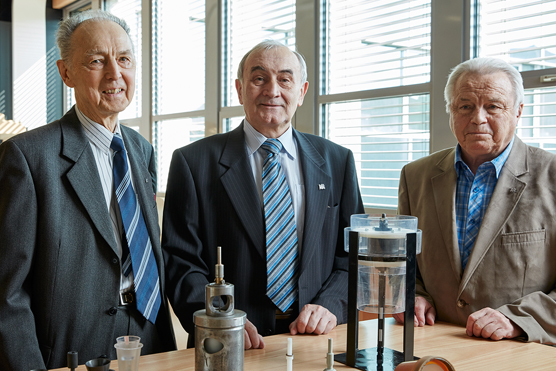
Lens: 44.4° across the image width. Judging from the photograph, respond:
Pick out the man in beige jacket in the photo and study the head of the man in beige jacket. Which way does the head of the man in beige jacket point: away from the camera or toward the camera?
toward the camera

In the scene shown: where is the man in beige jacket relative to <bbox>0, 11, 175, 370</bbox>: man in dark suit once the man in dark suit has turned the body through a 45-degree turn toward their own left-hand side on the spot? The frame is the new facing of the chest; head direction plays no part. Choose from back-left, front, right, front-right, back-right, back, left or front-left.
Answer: front

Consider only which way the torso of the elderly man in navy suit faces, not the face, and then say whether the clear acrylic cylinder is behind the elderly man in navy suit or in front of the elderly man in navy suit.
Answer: in front

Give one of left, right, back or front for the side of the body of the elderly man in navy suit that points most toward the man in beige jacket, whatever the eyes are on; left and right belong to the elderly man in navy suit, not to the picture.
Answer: left

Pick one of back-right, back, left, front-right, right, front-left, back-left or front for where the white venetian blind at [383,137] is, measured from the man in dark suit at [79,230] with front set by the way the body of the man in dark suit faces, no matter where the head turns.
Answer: left

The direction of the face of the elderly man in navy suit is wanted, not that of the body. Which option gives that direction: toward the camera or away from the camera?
toward the camera

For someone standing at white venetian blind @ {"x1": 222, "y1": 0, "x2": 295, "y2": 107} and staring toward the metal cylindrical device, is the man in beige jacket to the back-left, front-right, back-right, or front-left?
front-left

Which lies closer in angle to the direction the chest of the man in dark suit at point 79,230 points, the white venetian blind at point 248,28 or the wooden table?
the wooden table

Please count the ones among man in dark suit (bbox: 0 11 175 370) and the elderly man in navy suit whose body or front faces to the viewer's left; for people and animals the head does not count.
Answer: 0

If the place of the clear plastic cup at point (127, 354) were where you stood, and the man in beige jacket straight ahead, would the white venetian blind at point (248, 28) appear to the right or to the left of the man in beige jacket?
left

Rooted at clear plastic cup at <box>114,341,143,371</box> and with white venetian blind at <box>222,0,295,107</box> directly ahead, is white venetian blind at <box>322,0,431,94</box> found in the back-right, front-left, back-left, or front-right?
front-right

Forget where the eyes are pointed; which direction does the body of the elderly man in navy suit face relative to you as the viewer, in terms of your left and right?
facing the viewer

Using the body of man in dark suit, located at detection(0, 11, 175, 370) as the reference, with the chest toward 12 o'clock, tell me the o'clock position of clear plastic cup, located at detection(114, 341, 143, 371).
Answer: The clear plastic cup is roughly at 1 o'clock from the man in dark suit.

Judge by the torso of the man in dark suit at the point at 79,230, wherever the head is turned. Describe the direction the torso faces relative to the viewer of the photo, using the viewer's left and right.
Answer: facing the viewer and to the right of the viewer

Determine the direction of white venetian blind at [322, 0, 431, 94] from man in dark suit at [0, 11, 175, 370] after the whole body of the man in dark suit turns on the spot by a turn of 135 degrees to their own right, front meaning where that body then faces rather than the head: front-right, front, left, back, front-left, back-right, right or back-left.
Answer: back-right
